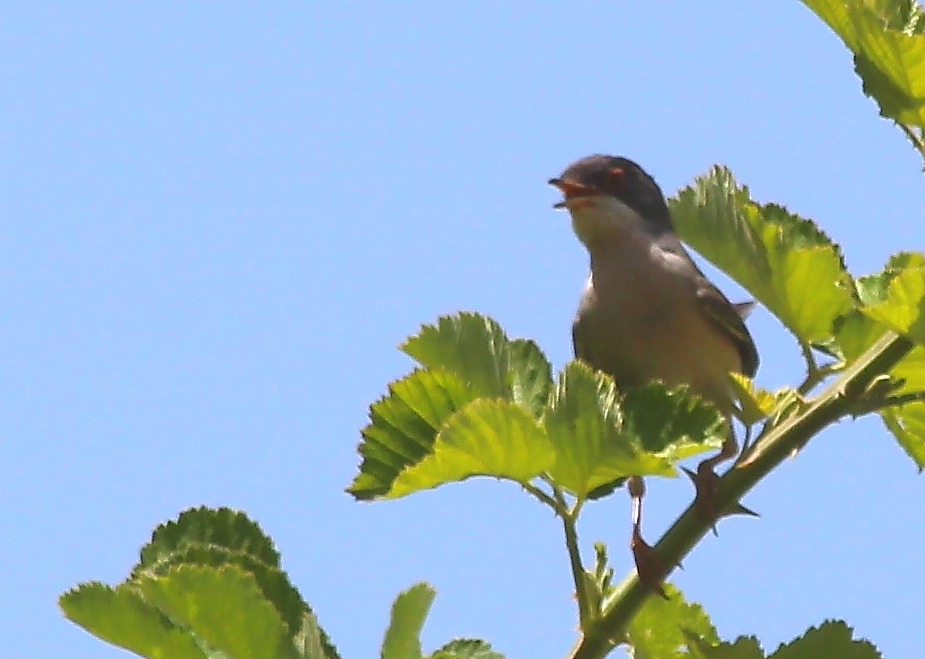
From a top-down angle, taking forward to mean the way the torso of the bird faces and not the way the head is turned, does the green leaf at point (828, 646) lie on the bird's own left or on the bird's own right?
on the bird's own left

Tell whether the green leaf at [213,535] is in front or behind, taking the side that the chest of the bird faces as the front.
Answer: in front

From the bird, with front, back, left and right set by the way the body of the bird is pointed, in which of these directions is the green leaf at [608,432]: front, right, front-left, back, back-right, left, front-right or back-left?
front-left

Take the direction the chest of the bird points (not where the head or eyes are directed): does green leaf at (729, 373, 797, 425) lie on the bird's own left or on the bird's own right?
on the bird's own left

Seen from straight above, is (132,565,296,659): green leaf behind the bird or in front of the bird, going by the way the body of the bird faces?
in front

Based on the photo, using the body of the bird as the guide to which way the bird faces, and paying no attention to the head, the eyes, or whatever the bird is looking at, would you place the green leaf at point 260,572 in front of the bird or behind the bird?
in front

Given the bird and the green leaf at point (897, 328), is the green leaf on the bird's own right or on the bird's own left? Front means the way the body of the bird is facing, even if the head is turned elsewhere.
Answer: on the bird's own left

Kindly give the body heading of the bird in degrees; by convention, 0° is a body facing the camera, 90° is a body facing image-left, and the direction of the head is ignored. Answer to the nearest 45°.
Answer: approximately 45°
